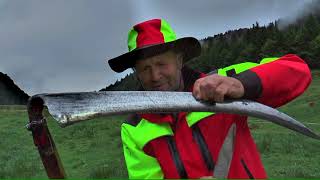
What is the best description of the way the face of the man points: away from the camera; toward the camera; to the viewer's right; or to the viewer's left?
toward the camera
